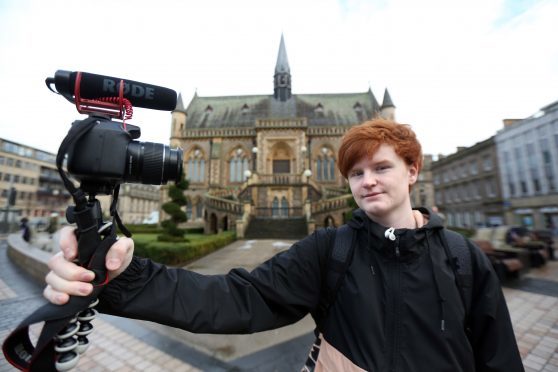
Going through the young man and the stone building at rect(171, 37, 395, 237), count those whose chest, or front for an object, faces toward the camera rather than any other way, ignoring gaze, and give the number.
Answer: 2

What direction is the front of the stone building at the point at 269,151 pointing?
toward the camera

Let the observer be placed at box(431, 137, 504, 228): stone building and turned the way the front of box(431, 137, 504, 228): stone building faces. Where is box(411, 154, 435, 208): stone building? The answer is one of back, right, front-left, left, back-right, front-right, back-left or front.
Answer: right

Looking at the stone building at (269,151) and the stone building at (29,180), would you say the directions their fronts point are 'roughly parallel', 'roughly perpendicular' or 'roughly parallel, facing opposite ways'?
roughly perpendicular

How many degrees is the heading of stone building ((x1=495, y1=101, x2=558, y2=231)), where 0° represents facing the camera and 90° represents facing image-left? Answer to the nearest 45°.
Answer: approximately 45°

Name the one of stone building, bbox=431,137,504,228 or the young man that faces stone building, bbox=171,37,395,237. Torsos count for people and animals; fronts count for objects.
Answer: stone building, bbox=431,137,504,228

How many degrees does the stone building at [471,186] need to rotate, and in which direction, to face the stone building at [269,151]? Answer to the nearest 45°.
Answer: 0° — it already faces it

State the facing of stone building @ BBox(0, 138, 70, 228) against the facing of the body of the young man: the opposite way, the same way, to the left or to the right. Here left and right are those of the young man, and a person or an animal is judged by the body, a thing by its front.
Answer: to the left

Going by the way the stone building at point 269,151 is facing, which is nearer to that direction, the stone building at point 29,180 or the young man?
the young man

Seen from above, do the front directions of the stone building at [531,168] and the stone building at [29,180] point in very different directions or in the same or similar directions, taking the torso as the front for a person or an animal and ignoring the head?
very different directions

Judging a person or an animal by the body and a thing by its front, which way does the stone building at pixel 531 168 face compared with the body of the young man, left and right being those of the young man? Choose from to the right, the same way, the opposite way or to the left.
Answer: to the right

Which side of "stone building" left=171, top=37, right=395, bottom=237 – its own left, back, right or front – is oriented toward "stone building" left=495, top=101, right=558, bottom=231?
left

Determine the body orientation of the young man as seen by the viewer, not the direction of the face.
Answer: toward the camera

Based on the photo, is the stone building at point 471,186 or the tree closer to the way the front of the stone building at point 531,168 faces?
the tree

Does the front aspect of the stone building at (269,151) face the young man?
yes

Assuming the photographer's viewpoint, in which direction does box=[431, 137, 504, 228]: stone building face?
facing the viewer and to the left of the viewer

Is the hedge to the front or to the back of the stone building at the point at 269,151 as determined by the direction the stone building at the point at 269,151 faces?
to the front

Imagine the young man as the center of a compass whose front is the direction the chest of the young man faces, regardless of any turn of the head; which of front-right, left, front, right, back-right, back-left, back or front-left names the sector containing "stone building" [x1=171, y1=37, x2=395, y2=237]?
back
